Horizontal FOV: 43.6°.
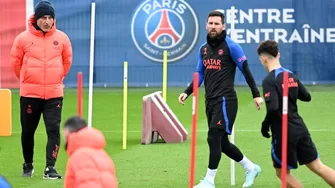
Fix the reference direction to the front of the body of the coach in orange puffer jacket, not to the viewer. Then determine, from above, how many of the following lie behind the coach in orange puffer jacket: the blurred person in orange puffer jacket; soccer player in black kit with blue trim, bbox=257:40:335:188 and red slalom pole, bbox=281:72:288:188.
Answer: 0

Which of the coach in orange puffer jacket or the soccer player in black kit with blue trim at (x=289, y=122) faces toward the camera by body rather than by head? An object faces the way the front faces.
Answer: the coach in orange puffer jacket

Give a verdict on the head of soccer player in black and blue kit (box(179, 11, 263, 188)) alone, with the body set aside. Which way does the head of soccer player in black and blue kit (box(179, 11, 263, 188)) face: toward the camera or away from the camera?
toward the camera

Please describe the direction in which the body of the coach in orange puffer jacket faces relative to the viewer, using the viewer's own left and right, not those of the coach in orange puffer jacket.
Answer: facing the viewer

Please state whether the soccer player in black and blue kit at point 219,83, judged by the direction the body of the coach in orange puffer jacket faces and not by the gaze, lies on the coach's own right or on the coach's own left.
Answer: on the coach's own left

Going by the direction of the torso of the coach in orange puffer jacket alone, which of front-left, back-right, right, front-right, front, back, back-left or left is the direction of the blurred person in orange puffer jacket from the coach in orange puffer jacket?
front

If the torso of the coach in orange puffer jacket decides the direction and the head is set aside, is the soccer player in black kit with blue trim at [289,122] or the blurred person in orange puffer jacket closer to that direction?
the blurred person in orange puffer jacket

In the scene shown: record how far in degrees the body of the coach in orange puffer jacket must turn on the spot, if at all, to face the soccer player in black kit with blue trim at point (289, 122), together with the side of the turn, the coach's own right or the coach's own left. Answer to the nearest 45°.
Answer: approximately 45° to the coach's own left

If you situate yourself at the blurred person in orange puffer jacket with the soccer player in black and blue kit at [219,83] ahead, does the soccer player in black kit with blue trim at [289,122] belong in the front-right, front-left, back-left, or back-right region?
front-right

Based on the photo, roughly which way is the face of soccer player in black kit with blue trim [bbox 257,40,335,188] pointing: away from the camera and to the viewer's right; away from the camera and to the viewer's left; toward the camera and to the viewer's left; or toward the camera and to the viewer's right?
away from the camera and to the viewer's left

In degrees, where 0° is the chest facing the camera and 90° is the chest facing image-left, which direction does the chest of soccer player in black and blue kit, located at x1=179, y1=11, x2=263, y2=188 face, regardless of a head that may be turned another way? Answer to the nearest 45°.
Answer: approximately 45°

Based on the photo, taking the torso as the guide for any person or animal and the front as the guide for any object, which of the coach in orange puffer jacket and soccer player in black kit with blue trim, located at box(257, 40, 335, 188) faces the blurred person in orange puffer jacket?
the coach in orange puffer jacket

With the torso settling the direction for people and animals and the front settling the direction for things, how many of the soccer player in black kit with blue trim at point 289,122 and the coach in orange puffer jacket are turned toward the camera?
1

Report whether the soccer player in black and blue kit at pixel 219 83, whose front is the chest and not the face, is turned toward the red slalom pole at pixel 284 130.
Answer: no
